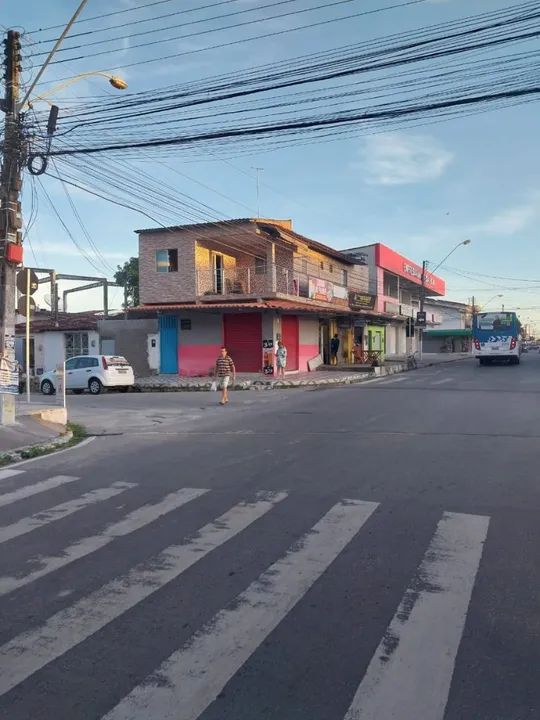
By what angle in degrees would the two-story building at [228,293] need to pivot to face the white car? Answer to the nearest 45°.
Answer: approximately 90° to its right

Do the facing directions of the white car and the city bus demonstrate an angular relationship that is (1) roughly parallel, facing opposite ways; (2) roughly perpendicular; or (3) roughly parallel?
roughly perpendicular

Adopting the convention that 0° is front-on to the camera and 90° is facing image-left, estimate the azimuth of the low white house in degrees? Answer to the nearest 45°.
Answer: approximately 0°

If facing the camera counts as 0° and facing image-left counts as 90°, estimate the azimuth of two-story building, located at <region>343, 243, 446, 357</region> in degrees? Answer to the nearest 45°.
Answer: approximately 315°

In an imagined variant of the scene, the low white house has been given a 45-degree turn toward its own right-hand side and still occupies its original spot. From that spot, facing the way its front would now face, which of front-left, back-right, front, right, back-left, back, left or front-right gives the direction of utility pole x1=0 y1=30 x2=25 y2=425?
front-left

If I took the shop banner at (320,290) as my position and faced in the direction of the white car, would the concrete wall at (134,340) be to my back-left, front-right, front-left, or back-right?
front-right

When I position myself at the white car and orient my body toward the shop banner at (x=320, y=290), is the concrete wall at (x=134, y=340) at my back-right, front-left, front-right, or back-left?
front-left

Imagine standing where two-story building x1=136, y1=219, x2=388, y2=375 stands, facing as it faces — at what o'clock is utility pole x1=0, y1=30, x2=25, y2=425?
The utility pole is roughly at 2 o'clock from the two-story building.

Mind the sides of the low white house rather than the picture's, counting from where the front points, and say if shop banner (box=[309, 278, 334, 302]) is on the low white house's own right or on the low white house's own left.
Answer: on the low white house's own left

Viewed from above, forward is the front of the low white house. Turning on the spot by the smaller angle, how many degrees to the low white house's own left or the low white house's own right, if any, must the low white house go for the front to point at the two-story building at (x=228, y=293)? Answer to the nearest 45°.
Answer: approximately 45° to the low white house's own left
